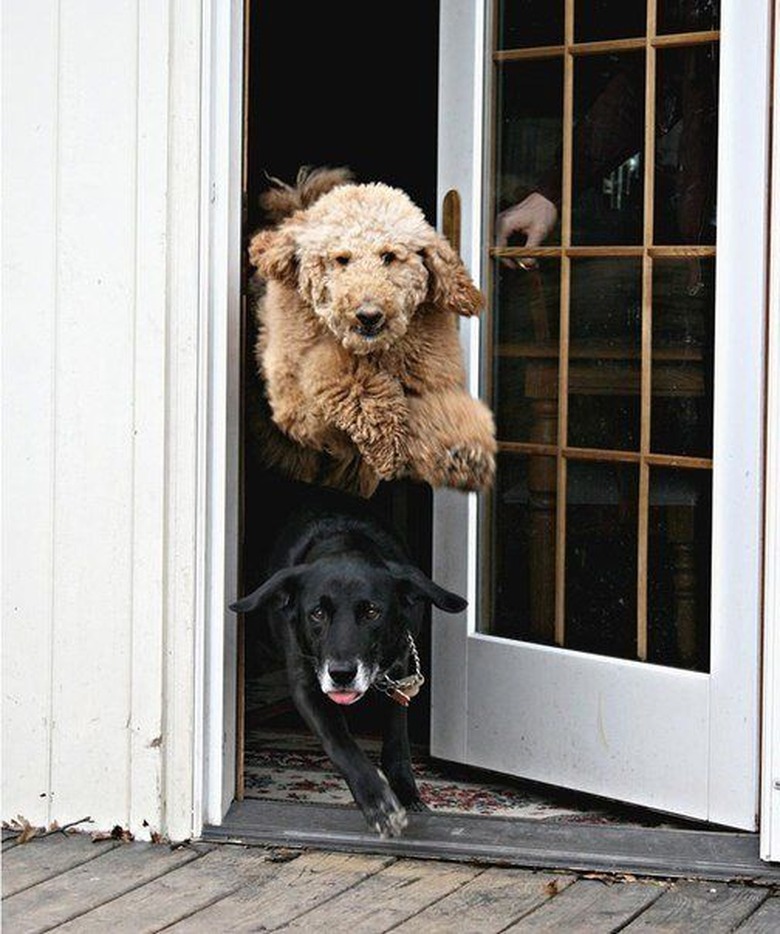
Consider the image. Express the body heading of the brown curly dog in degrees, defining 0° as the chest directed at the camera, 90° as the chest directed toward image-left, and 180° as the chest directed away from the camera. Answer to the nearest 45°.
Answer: approximately 0°

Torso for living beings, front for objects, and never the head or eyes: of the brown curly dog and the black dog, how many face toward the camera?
2

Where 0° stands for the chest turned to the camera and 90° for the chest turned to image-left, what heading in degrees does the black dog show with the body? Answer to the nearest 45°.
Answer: approximately 0°
